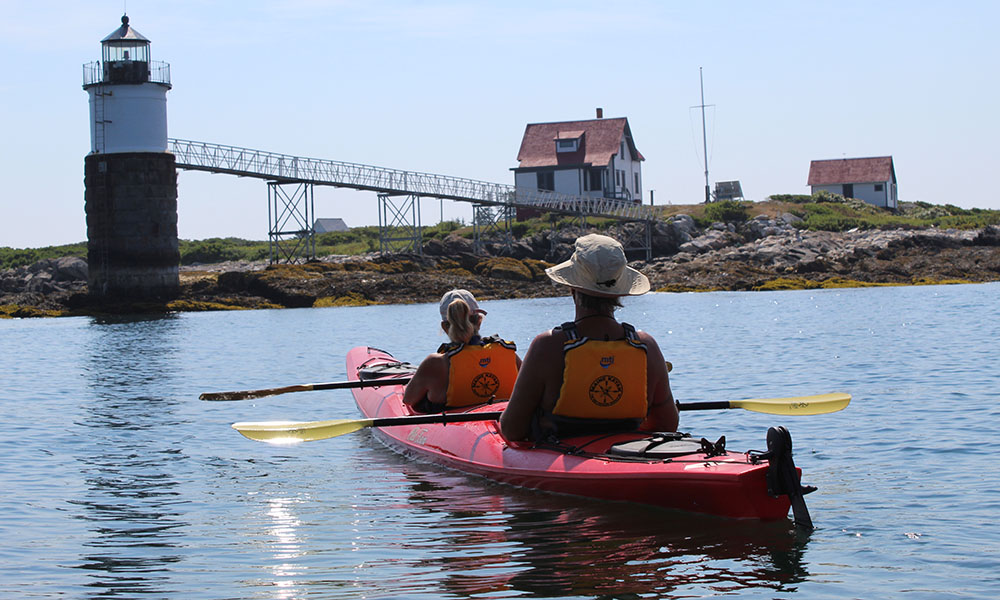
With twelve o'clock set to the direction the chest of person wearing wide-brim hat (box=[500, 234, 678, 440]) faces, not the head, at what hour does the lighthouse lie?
The lighthouse is roughly at 11 o'clock from the person wearing wide-brim hat.

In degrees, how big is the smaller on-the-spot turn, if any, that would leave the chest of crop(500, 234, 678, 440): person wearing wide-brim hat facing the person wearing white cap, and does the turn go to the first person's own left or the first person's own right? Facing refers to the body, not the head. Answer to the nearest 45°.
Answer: approximately 45° to the first person's own left

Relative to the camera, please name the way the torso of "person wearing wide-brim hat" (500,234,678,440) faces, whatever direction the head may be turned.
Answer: away from the camera

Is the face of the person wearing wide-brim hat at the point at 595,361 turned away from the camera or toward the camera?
away from the camera

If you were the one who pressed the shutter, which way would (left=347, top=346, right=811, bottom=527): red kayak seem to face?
facing away from the viewer and to the left of the viewer
